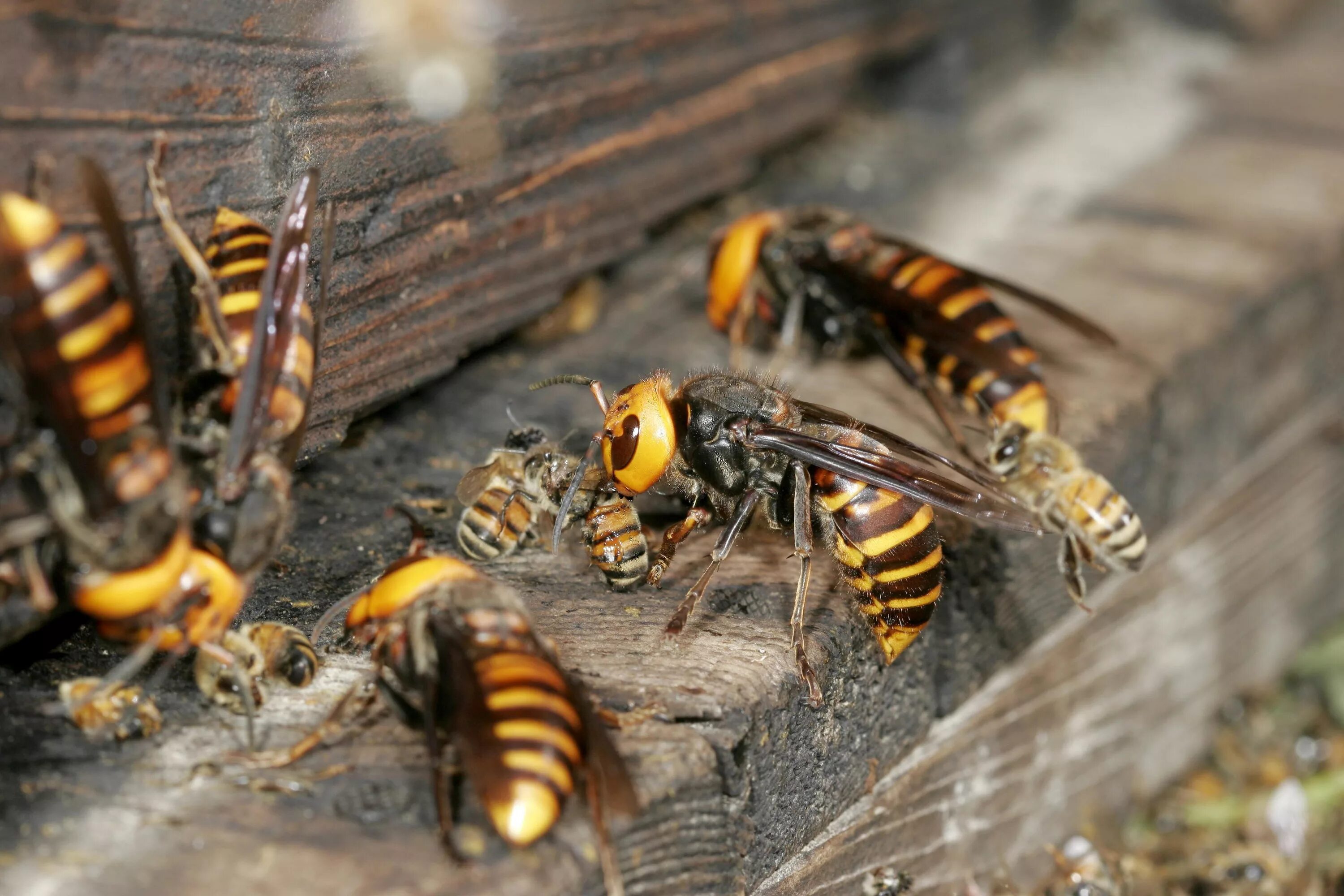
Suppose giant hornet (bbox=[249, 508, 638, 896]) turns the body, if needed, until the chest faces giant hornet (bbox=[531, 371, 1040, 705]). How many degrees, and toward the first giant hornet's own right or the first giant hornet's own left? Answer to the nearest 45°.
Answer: approximately 90° to the first giant hornet's own right

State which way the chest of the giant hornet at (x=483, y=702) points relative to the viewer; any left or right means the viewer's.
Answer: facing away from the viewer and to the left of the viewer

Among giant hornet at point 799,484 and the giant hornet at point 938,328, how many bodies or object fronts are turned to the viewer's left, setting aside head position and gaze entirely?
2

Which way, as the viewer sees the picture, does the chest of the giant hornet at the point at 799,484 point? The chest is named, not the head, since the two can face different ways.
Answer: to the viewer's left

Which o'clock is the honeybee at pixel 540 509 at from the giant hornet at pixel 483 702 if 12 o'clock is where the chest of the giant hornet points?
The honeybee is roughly at 2 o'clock from the giant hornet.

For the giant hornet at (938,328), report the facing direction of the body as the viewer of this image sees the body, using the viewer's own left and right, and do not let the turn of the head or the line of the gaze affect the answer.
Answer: facing to the left of the viewer

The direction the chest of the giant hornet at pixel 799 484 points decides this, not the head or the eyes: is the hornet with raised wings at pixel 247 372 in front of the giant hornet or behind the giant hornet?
in front

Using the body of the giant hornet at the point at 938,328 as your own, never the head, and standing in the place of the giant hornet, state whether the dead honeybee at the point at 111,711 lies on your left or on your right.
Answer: on your left
